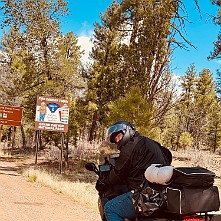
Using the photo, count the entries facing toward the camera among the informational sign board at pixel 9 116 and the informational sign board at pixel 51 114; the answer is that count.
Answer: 2

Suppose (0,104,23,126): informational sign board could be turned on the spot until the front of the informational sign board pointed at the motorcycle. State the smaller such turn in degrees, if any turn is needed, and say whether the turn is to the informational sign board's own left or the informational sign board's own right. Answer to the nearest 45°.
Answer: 0° — it already faces it

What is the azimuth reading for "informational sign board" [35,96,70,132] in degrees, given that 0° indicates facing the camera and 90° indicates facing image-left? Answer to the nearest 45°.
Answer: approximately 0°

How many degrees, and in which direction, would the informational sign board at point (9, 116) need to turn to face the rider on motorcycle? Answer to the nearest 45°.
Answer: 0° — it already faces them
